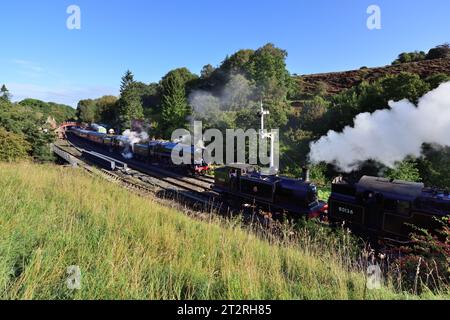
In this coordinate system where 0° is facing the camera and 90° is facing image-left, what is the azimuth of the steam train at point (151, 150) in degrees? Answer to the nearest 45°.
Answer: approximately 315°

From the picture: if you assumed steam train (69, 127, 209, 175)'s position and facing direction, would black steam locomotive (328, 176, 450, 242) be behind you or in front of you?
in front

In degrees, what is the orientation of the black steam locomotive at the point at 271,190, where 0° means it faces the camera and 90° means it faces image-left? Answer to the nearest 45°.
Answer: approximately 315°

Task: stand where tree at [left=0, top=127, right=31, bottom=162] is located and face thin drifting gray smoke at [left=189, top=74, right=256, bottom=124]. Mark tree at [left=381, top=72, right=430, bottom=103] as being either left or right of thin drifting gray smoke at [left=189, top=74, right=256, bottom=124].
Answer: right

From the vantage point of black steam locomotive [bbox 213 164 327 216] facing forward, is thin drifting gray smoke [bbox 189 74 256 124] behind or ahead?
behind

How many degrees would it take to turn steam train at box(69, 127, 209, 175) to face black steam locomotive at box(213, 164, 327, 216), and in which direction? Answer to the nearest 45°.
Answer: approximately 45° to its right

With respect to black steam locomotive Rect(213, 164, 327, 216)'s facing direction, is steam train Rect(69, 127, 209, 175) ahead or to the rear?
to the rear

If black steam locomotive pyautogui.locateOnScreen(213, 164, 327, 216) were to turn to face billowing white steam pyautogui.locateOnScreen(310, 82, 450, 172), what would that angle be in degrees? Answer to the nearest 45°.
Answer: approximately 45° to its left

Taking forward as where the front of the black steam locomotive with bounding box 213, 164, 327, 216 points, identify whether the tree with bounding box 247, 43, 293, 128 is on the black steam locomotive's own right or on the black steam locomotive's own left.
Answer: on the black steam locomotive's own left
